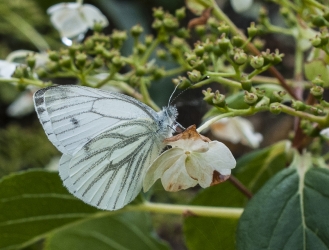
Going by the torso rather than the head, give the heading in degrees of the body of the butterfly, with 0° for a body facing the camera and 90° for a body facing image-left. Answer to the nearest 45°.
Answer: approximately 270°
